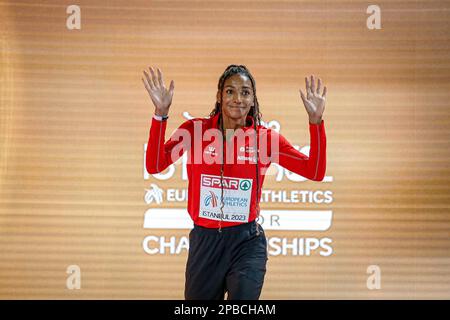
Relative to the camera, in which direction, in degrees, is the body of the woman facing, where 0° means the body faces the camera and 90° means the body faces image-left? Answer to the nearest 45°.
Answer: approximately 0°
